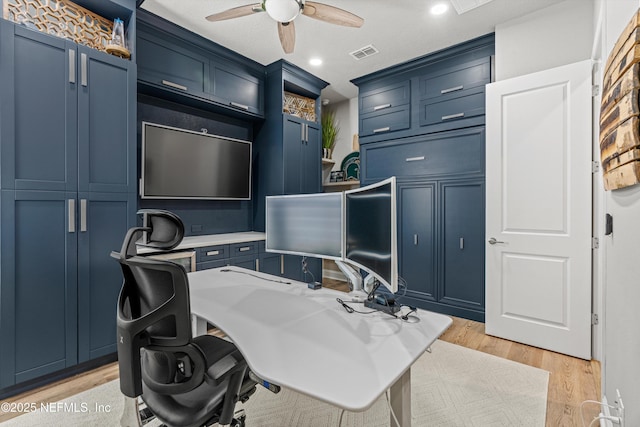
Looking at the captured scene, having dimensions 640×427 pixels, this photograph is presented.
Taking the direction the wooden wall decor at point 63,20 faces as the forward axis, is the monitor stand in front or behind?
in front

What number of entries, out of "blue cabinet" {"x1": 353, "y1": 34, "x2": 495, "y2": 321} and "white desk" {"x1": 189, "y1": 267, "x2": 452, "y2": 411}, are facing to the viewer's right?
0

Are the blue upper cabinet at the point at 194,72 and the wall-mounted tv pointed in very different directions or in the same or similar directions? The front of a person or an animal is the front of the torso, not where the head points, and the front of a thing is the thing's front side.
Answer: same or similar directions

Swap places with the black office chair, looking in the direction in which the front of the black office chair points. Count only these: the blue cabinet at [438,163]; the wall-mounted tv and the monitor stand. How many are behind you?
0

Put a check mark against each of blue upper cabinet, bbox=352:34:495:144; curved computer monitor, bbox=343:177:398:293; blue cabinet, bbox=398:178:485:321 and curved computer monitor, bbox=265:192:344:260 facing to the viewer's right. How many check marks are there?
0

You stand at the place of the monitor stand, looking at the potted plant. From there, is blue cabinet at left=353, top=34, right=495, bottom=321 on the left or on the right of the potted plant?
right

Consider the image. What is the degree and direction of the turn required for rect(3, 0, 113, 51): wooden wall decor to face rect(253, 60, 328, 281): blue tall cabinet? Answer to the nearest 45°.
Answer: approximately 45° to its left

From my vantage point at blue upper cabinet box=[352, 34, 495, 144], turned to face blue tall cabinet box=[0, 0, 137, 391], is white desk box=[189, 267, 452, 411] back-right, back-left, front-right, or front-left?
front-left

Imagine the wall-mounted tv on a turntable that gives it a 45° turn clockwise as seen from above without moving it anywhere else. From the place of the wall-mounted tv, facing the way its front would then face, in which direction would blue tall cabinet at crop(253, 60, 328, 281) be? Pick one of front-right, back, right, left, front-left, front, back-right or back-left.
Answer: left

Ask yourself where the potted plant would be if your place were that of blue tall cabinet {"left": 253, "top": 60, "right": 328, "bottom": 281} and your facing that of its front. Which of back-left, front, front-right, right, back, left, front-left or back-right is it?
left

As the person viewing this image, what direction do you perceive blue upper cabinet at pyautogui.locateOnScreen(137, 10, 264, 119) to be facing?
facing the viewer and to the right of the viewer

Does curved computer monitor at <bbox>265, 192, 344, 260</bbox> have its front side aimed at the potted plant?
no

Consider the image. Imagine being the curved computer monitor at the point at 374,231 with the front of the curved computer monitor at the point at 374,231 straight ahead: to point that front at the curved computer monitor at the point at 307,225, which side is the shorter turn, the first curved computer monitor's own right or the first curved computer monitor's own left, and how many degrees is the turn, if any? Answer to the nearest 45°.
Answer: approximately 90° to the first curved computer monitor's own right

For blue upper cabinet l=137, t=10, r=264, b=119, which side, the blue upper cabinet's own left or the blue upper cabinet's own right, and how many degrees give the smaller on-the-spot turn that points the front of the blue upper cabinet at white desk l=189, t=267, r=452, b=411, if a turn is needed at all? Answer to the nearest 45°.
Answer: approximately 45° to the blue upper cabinet's own right

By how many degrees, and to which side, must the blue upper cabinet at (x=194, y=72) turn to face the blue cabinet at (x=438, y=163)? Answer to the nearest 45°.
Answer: approximately 45° to its left

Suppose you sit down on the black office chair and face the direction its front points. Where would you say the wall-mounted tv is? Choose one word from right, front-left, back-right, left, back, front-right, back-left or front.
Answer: front-left
